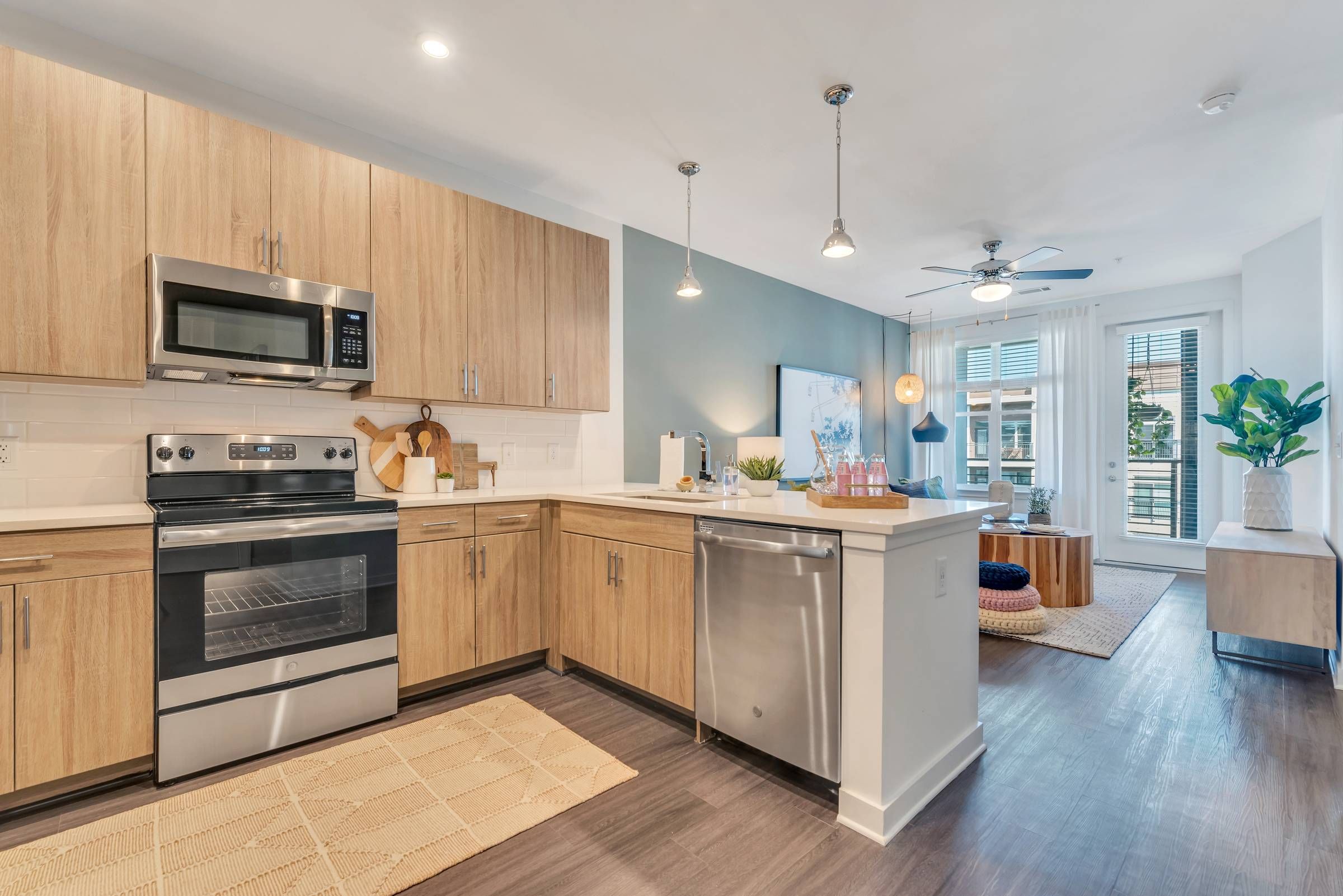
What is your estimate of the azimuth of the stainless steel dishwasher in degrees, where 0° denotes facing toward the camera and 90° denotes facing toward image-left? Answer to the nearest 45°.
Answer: approximately 45°

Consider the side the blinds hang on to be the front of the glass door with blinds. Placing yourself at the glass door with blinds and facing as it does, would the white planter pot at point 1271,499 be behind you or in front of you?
in front

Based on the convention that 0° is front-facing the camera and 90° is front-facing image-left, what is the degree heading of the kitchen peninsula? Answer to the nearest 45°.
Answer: approximately 45°

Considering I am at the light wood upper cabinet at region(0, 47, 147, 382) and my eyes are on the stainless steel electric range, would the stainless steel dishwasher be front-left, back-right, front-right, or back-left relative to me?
front-right

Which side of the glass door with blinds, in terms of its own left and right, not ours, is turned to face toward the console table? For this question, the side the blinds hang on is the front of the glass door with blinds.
front

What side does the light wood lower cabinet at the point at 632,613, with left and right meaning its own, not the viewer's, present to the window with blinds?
back

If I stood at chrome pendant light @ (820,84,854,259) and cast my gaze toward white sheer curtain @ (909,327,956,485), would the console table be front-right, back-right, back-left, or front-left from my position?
front-right

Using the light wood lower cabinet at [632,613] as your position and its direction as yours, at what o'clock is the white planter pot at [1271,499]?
The white planter pot is roughly at 7 o'clock from the light wood lower cabinet.

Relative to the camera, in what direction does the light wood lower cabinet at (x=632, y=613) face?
facing the viewer and to the left of the viewer

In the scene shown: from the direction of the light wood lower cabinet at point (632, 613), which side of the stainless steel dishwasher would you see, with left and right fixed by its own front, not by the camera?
right

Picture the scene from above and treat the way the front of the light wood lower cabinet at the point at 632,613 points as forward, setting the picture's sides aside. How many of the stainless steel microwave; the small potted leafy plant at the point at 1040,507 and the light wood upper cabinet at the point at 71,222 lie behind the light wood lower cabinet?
1

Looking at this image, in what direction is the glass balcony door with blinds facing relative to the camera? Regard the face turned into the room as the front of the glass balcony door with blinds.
toward the camera

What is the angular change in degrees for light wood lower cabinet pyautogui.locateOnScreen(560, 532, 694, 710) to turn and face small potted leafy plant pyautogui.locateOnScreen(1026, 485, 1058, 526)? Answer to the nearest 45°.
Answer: approximately 180°

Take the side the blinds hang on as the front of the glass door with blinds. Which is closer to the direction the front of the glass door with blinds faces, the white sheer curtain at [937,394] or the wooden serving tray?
the wooden serving tray

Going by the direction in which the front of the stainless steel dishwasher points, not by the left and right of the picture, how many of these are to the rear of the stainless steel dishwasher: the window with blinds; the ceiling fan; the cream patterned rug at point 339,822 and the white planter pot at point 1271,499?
3

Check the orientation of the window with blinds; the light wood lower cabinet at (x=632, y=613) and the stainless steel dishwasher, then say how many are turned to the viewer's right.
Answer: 0

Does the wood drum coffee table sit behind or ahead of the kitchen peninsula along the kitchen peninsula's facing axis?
behind

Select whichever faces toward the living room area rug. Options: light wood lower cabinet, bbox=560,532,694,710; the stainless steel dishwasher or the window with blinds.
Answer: the window with blinds

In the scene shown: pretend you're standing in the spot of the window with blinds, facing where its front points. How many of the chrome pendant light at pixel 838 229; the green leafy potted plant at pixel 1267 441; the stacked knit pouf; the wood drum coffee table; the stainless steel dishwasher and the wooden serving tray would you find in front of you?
6

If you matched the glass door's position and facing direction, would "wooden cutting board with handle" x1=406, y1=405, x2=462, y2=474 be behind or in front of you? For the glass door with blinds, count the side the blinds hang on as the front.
in front

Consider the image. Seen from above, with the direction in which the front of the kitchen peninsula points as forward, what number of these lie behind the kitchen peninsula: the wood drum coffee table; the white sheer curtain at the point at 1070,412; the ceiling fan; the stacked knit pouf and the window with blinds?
5
